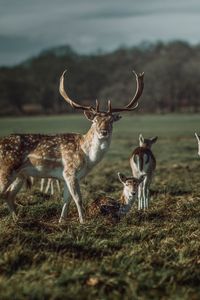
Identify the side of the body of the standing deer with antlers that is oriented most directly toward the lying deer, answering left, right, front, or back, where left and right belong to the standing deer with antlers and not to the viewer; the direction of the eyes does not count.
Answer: front

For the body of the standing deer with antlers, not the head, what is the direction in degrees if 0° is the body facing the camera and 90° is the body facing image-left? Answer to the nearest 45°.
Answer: approximately 270°
